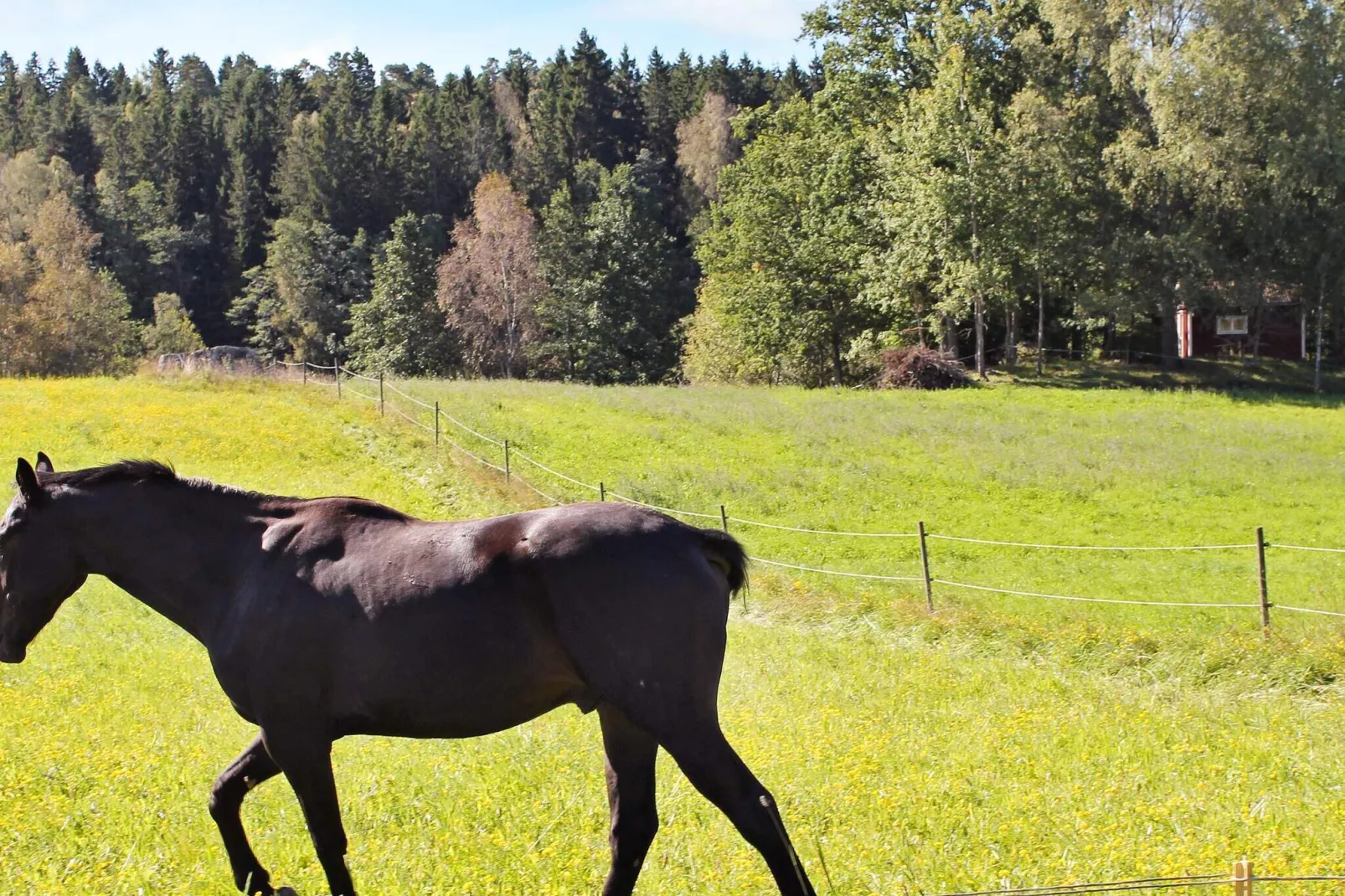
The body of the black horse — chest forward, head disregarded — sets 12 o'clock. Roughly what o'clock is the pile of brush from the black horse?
The pile of brush is roughly at 4 o'clock from the black horse.

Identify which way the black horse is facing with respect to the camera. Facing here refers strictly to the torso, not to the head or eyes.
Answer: to the viewer's left
